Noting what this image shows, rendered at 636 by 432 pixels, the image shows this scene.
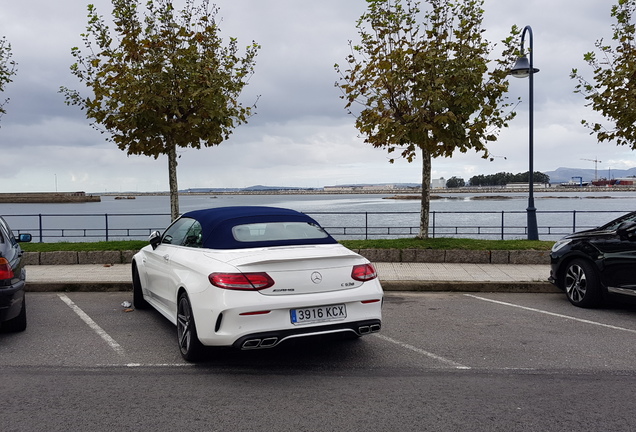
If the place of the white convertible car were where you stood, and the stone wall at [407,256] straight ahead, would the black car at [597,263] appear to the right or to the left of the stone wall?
right

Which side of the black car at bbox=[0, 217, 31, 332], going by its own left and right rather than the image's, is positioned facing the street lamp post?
right

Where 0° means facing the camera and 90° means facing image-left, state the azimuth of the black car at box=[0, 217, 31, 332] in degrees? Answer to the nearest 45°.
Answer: approximately 180°

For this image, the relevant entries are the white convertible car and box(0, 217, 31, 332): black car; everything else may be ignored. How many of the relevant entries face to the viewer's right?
0

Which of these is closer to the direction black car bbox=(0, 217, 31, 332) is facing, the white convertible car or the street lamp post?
the street lamp post

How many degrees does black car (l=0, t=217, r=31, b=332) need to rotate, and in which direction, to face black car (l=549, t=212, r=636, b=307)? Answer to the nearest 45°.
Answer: approximately 90° to its right

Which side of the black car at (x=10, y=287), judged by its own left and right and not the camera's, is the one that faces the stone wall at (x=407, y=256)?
right

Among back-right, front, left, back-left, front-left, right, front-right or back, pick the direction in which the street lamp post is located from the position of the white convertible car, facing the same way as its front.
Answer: right

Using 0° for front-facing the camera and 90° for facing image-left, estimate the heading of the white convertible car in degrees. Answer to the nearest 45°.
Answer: approximately 135°
